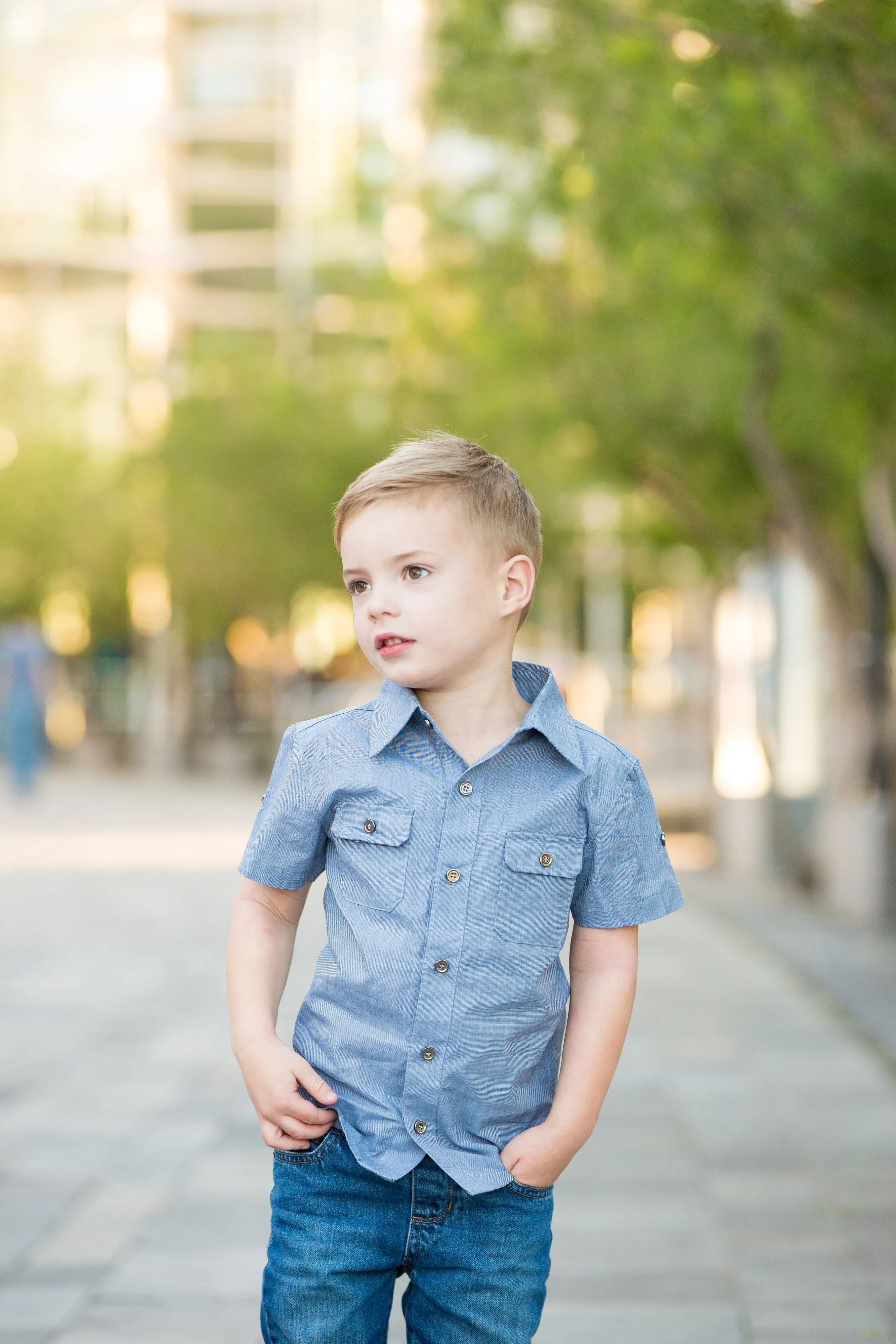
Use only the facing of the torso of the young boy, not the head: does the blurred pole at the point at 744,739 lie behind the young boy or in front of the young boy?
behind

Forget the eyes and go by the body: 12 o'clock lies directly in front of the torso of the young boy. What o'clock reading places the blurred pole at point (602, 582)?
The blurred pole is roughly at 6 o'clock from the young boy.

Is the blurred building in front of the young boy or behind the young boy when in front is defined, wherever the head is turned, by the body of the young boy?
behind

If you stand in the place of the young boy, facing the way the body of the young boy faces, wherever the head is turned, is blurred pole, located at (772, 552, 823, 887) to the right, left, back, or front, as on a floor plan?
back

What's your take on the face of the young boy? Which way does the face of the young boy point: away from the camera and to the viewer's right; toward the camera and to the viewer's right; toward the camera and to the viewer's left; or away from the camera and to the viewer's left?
toward the camera and to the viewer's left

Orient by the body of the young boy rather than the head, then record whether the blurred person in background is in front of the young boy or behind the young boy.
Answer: behind

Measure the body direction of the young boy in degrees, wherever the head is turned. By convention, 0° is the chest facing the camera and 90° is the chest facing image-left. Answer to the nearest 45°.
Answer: approximately 0°

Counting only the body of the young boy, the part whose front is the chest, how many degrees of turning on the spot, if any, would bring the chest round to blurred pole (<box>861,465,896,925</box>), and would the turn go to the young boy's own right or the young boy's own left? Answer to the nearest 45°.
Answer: approximately 180°
